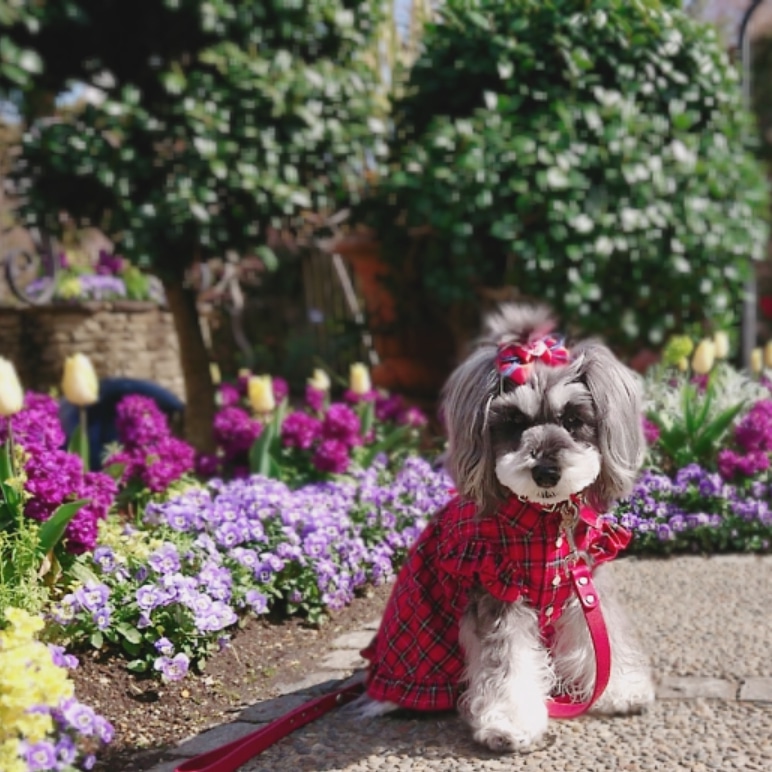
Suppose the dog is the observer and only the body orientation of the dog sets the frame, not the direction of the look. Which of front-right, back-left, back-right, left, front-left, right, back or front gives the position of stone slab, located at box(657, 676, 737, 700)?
left

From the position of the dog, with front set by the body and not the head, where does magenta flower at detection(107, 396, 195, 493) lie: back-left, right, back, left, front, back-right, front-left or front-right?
back

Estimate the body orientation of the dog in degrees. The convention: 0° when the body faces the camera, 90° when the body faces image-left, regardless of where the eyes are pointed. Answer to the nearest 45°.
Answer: approximately 315°

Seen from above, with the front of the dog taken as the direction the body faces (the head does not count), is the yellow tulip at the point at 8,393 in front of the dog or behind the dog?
behind

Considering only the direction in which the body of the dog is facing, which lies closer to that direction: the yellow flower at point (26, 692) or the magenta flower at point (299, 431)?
the yellow flower

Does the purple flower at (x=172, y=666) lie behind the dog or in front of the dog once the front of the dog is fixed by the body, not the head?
behind

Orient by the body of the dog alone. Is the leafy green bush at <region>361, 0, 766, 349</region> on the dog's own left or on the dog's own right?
on the dog's own left

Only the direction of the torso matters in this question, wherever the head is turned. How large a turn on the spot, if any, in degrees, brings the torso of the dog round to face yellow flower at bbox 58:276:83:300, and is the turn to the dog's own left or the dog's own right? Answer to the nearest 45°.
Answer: approximately 180°

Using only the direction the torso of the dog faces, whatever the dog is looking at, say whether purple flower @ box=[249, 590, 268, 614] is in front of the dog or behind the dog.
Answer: behind

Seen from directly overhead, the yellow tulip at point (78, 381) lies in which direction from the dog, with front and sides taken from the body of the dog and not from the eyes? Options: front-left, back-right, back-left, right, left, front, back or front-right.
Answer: back

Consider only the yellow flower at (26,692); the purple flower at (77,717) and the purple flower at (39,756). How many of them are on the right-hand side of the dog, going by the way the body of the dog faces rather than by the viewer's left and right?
3

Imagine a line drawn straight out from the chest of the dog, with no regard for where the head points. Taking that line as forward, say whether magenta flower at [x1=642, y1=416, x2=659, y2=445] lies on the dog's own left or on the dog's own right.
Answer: on the dog's own left

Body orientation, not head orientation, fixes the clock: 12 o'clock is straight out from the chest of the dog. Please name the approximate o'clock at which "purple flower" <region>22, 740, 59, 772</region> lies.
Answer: The purple flower is roughly at 3 o'clock from the dog.

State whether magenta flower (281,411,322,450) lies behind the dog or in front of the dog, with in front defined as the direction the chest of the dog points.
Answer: behind
